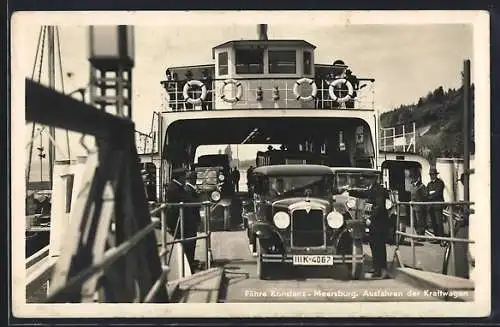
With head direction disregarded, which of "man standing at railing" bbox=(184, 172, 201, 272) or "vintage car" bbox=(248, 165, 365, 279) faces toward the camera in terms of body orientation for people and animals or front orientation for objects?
the vintage car

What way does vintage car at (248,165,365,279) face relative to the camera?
toward the camera

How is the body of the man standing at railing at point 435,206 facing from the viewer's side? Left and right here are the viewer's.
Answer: facing the viewer and to the left of the viewer

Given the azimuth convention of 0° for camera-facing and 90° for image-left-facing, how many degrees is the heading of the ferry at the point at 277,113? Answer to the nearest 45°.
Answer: approximately 0°

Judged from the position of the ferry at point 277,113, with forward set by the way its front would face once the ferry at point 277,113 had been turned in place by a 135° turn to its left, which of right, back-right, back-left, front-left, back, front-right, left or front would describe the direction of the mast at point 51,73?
back-left
